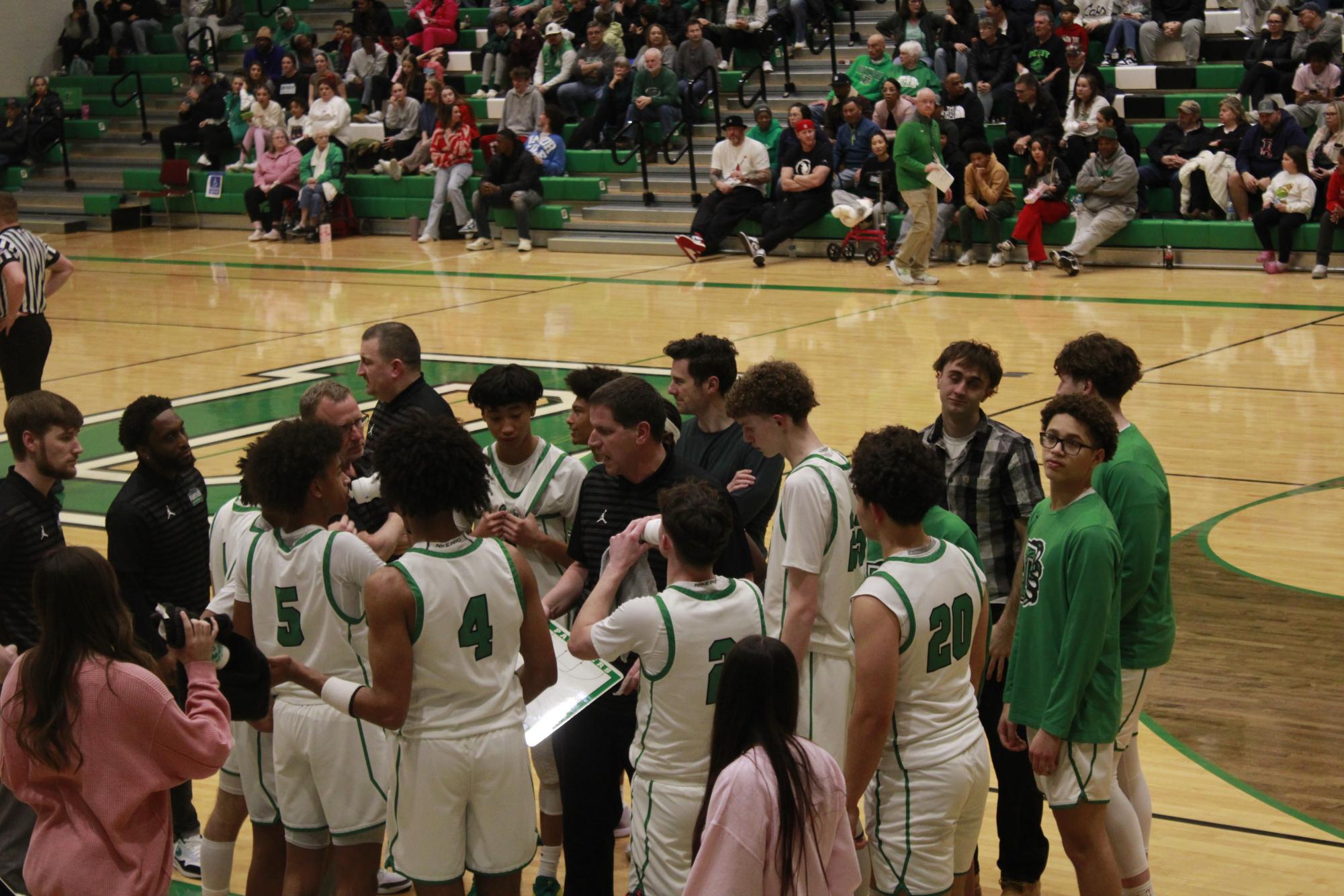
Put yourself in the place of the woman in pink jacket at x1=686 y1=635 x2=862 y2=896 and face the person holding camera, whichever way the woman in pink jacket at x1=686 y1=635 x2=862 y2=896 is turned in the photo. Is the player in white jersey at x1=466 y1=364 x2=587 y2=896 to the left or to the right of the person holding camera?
right

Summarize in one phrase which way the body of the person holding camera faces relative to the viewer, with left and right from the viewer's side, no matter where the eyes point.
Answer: facing away from the viewer and to the right of the viewer

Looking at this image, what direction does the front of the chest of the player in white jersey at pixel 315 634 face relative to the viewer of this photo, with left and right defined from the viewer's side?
facing away from the viewer and to the right of the viewer

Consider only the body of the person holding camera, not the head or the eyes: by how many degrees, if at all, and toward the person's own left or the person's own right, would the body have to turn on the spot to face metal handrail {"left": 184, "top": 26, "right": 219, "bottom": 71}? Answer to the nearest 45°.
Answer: approximately 45° to the person's own left

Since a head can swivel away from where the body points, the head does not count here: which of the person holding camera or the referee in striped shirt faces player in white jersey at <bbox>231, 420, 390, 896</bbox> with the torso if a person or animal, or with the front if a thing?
the person holding camera

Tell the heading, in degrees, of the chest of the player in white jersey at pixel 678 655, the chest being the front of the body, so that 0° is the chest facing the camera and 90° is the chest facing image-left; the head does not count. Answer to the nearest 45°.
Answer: approximately 135°

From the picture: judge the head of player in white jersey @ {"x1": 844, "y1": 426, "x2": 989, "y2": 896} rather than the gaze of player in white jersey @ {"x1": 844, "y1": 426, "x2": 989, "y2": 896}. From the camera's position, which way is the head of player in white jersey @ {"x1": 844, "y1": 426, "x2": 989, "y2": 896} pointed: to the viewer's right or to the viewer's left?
to the viewer's left

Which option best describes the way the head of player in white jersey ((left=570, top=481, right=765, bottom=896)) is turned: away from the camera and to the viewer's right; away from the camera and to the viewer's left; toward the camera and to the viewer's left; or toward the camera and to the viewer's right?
away from the camera and to the viewer's left

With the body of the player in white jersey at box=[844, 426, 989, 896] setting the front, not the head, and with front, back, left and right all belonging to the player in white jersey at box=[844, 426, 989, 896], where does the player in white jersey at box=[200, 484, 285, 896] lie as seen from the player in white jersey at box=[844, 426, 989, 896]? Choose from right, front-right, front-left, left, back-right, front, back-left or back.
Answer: front-left

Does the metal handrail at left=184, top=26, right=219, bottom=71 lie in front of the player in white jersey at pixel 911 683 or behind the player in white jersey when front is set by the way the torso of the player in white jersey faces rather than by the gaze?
in front

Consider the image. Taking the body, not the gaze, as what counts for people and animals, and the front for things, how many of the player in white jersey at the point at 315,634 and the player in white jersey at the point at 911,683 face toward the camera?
0

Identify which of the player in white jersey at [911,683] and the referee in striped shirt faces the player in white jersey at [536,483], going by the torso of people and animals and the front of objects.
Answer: the player in white jersey at [911,683]
